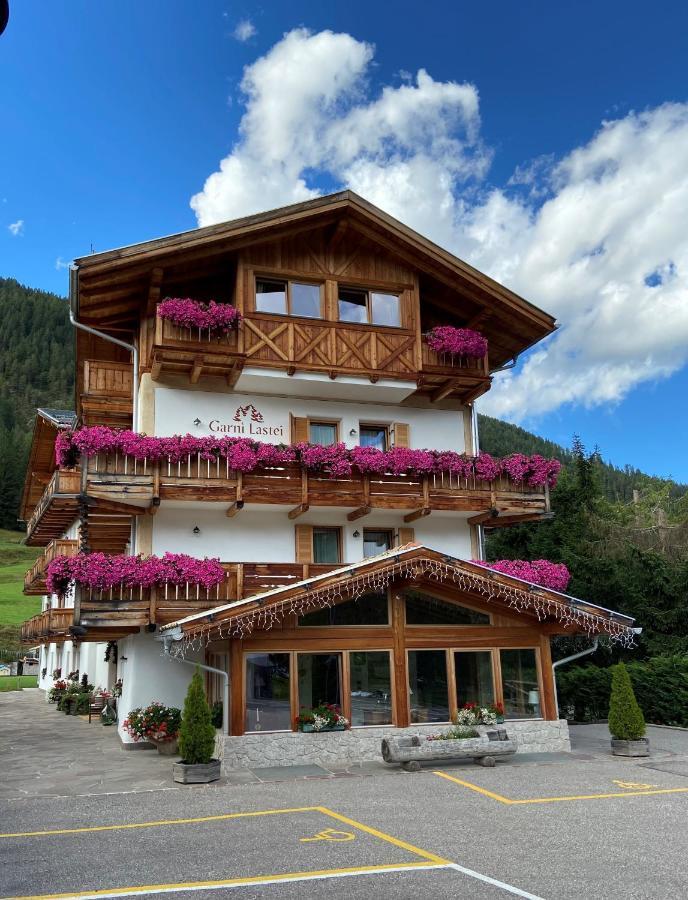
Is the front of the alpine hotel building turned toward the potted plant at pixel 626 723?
no

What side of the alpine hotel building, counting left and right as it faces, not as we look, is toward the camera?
front

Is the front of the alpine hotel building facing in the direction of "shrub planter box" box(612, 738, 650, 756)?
no

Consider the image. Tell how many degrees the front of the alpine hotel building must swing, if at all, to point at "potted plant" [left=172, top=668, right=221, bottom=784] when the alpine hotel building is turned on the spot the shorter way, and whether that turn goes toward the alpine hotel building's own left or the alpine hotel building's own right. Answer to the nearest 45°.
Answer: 0° — it already faces it
